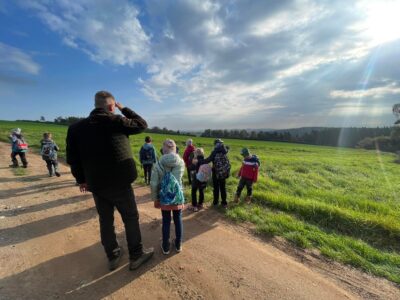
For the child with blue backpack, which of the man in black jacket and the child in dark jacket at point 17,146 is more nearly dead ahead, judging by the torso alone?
the child in dark jacket

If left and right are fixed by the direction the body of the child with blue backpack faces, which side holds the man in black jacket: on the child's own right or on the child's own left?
on the child's own left

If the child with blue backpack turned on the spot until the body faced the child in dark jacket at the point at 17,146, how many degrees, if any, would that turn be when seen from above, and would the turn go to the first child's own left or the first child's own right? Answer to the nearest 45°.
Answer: approximately 45° to the first child's own left

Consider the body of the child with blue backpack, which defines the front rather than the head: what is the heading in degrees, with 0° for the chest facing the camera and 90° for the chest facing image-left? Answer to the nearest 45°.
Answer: approximately 180°
